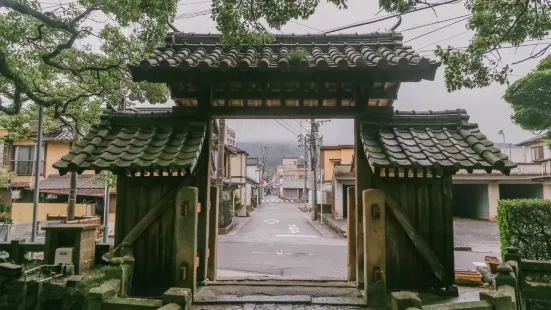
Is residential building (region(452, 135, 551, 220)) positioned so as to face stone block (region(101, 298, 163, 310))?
yes

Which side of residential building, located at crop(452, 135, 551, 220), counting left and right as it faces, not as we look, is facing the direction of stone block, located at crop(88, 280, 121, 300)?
front

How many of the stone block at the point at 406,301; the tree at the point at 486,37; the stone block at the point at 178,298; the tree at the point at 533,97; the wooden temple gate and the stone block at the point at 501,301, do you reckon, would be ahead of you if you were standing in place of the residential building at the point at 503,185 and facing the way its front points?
6

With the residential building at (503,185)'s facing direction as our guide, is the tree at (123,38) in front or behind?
in front

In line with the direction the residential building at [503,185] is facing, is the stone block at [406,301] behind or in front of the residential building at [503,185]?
in front

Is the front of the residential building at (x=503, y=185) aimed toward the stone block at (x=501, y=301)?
yes

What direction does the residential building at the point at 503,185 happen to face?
toward the camera

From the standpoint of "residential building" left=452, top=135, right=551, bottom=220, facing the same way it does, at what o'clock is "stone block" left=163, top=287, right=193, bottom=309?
The stone block is roughly at 12 o'clock from the residential building.

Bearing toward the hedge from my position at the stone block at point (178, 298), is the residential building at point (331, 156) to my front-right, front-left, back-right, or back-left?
front-left

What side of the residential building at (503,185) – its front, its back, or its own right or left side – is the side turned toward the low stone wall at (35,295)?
front

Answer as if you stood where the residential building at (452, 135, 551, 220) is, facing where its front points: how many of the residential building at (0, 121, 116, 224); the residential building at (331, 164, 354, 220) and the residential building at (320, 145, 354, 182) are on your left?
0

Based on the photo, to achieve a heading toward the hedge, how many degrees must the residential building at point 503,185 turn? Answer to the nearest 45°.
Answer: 0° — it already faces it
